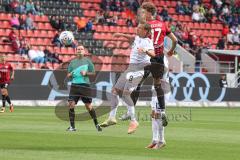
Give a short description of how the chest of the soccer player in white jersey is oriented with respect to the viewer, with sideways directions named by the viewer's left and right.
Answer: facing the viewer and to the left of the viewer

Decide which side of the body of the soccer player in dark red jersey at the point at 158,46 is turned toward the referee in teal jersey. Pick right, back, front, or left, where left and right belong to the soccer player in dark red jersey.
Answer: front

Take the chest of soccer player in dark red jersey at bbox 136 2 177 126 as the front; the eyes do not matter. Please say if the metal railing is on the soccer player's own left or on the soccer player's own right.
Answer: on the soccer player's own right

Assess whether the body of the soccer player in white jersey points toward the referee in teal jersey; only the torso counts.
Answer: no

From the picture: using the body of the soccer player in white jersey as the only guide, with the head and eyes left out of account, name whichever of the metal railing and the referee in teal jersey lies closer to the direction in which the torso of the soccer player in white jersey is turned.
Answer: the referee in teal jersey

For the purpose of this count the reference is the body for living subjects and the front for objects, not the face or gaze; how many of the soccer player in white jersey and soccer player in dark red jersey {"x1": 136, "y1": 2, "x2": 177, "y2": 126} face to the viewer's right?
0

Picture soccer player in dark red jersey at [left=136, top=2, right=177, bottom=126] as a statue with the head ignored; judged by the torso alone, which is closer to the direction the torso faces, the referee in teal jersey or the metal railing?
the referee in teal jersey

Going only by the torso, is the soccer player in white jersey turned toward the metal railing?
no
